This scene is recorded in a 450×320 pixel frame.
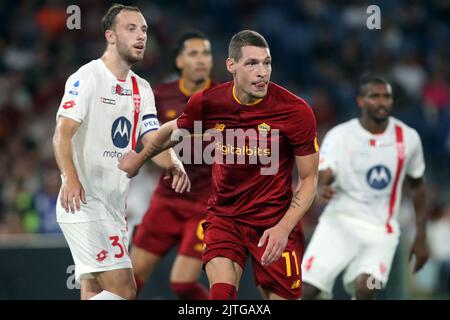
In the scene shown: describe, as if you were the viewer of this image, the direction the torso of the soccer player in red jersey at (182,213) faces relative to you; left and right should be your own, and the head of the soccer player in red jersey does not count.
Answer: facing the viewer and to the right of the viewer

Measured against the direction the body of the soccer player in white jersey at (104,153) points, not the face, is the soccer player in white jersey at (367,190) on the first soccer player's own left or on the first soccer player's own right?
on the first soccer player's own left

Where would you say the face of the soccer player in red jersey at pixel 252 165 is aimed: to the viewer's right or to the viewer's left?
to the viewer's right

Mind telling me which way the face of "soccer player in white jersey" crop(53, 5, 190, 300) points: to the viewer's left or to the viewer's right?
to the viewer's right

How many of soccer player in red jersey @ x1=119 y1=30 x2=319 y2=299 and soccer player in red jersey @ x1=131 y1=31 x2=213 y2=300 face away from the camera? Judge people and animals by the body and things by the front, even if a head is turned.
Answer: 0

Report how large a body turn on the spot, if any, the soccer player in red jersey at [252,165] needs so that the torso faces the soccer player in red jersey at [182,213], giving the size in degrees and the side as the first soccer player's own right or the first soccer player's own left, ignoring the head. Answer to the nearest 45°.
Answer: approximately 180°

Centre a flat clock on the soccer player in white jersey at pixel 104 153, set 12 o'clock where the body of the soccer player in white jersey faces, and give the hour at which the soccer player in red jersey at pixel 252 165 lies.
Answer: The soccer player in red jersey is roughly at 11 o'clock from the soccer player in white jersey.

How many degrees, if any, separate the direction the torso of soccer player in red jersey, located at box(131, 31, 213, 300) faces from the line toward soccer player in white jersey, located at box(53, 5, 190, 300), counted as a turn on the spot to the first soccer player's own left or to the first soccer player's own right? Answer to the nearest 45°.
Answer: approximately 45° to the first soccer player's own right

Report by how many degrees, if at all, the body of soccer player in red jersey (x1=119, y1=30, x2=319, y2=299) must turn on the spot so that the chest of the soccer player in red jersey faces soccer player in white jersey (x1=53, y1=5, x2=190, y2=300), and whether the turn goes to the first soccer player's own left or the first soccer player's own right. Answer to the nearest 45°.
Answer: approximately 90° to the first soccer player's own right

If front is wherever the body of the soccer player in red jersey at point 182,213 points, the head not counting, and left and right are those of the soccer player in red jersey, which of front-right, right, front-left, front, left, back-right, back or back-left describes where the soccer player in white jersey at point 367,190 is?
front-left

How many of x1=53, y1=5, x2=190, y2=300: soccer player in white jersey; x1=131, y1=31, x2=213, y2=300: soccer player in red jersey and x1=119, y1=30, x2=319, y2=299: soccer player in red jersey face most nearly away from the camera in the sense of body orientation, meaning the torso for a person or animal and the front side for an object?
0

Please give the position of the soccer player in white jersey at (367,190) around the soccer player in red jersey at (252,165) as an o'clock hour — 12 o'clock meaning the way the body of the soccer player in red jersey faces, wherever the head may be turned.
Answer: The soccer player in white jersey is roughly at 7 o'clock from the soccer player in red jersey.

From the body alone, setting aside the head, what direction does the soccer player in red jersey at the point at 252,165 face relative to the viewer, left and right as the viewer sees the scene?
facing the viewer
